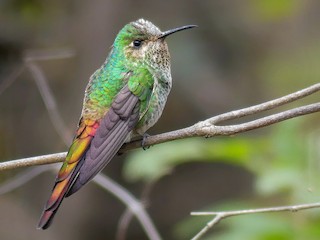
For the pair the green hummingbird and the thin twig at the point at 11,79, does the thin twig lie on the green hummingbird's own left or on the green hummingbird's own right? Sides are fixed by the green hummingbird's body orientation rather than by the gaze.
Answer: on the green hummingbird's own left

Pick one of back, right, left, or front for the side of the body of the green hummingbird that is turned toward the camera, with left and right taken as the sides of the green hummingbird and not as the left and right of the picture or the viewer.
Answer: right
